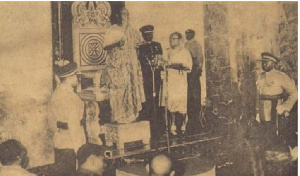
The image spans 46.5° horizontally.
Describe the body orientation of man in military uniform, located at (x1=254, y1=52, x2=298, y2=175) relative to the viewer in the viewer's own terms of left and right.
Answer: facing the viewer and to the left of the viewer

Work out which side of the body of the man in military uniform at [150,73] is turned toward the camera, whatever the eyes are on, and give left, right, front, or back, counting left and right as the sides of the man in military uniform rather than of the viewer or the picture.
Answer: front

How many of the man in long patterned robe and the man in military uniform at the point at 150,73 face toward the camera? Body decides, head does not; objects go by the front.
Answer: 2

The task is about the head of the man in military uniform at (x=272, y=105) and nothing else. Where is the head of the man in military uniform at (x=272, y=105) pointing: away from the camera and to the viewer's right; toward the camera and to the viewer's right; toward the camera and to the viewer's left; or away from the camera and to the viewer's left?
toward the camera and to the viewer's left

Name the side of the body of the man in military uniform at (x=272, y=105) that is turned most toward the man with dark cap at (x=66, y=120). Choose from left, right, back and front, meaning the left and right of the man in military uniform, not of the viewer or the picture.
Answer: front

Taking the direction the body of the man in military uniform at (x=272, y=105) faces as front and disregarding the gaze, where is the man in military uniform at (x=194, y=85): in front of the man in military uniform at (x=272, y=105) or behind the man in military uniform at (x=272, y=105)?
in front

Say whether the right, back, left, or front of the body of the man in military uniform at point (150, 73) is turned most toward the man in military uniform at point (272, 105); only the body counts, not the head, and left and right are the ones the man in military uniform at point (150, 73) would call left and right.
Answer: left
